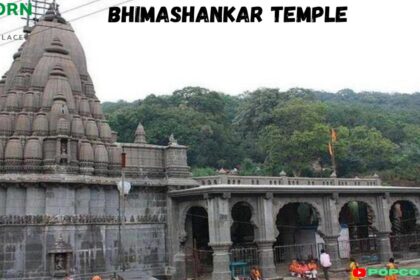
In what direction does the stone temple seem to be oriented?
to the viewer's right
